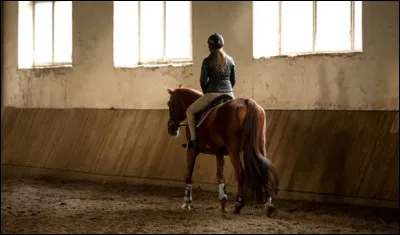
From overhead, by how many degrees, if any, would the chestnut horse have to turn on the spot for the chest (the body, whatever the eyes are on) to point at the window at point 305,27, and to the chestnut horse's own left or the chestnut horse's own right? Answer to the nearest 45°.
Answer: approximately 90° to the chestnut horse's own right

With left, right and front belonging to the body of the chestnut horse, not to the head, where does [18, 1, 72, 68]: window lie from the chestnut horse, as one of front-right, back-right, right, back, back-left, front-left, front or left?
front

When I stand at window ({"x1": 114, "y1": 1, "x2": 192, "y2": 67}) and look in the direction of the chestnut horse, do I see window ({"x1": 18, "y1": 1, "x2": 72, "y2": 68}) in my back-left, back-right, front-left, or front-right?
back-right

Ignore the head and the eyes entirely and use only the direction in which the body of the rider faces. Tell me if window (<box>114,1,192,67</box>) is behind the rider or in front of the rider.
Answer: in front

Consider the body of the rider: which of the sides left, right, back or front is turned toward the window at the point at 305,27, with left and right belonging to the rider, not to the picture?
right

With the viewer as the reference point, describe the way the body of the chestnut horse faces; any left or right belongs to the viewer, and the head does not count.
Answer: facing away from the viewer and to the left of the viewer

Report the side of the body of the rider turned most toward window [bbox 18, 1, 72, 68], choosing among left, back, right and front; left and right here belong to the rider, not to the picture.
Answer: front

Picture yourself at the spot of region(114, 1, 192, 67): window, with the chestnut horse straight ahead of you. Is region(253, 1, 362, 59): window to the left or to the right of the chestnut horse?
left

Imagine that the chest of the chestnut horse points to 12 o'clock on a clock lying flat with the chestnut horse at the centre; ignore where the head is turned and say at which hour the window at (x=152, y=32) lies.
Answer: The window is roughly at 1 o'clock from the chestnut horse.

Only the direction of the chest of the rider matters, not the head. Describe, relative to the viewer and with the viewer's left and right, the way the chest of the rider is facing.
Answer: facing away from the viewer and to the left of the viewer

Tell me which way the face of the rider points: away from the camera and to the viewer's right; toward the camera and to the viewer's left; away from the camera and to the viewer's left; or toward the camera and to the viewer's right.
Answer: away from the camera and to the viewer's left
